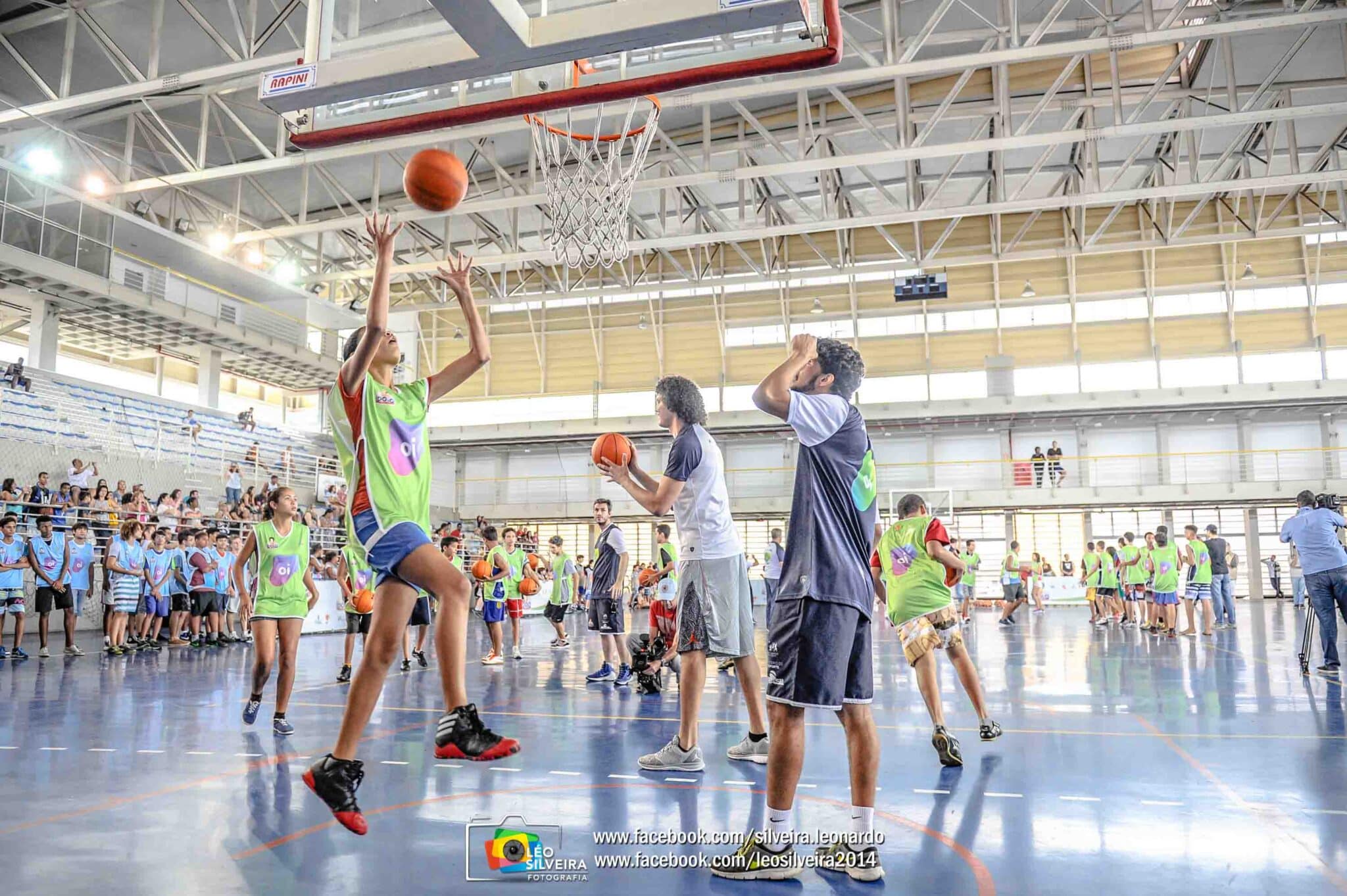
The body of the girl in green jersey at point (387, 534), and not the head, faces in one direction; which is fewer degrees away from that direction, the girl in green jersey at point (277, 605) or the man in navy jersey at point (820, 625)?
the man in navy jersey

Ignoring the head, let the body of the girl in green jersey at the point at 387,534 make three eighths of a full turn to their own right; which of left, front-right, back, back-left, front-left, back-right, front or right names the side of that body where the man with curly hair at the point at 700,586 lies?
back-right

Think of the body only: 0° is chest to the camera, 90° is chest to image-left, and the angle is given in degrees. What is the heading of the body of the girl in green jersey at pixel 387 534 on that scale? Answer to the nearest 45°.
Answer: approximately 315°

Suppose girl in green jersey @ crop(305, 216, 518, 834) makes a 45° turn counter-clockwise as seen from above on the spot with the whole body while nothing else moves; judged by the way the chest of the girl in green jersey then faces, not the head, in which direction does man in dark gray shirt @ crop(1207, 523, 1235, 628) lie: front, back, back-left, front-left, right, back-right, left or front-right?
front-left

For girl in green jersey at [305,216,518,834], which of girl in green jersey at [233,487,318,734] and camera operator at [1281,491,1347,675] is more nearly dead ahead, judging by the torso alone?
the camera operator
